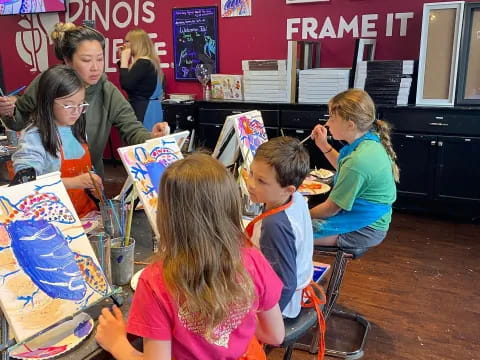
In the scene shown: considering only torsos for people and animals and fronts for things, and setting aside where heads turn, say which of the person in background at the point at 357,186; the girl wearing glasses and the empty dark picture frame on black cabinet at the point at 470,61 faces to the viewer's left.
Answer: the person in background

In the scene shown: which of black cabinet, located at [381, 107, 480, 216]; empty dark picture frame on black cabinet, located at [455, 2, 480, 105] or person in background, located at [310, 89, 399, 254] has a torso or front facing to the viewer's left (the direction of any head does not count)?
the person in background

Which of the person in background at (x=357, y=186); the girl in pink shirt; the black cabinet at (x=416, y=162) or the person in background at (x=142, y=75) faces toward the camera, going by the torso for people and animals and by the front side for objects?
the black cabinet

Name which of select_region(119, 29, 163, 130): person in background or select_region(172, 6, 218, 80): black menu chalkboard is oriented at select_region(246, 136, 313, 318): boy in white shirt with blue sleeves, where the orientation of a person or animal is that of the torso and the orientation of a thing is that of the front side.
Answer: the black menu chalkboard

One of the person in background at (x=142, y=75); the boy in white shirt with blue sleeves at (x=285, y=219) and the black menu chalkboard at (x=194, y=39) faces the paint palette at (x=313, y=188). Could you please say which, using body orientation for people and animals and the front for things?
the black menu chalkboard

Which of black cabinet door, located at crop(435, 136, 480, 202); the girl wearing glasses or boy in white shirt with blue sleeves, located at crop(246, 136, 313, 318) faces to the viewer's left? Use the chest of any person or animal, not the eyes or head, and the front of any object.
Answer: the boy in white shirt with blue sleeves

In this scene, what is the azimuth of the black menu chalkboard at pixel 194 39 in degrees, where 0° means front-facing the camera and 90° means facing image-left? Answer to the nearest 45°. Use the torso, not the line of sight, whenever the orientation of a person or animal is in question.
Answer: approximately 0°

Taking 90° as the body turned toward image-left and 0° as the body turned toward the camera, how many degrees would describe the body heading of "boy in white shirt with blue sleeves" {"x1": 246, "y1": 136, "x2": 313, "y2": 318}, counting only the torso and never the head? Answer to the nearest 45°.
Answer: approximately 90°

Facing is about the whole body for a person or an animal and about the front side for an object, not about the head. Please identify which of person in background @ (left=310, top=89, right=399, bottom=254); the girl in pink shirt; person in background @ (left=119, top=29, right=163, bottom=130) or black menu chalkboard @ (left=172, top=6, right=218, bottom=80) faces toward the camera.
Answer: the black menu chalkboard
